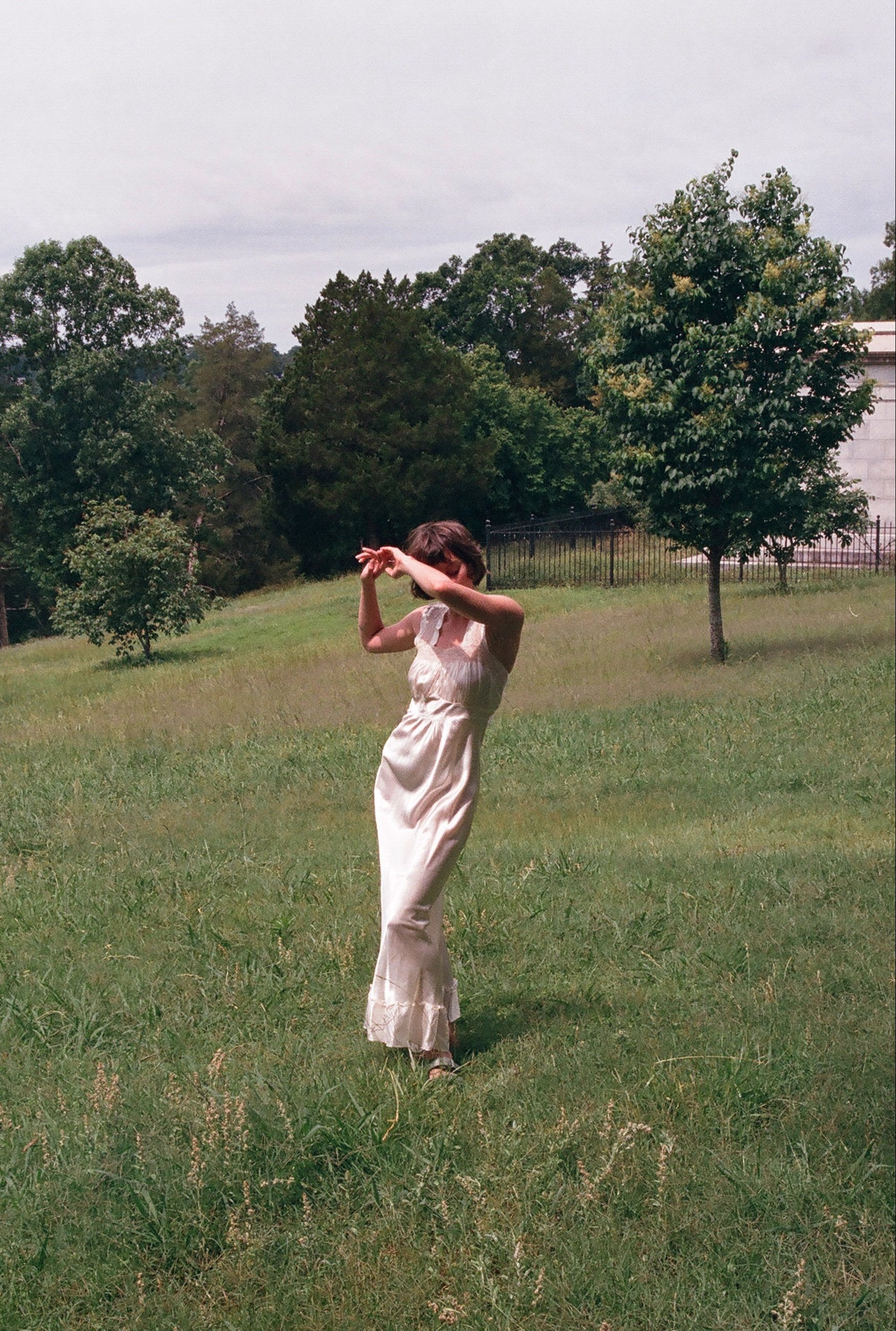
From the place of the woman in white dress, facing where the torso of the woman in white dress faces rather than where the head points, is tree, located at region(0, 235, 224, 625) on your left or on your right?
on your right

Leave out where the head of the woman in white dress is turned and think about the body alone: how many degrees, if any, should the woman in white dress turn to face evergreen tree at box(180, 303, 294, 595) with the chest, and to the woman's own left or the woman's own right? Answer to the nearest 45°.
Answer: approximately 135° to the woman's own right

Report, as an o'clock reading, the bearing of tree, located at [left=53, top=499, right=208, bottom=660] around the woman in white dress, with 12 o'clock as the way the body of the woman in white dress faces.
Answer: The tree is roughly at 4 o'clock from the woman in white dress.

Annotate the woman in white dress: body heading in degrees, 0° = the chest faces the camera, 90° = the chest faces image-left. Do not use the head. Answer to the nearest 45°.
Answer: approximately 45°

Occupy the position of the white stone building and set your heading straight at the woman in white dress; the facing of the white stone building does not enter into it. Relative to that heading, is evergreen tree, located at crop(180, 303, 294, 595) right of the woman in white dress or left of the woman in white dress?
right

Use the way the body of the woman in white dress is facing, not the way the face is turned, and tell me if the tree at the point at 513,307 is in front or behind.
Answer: behind

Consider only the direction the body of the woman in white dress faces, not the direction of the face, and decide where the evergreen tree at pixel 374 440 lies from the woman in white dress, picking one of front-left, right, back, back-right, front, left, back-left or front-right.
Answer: back-right
